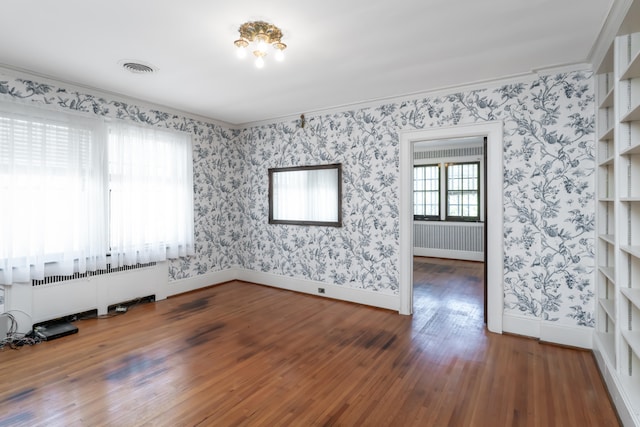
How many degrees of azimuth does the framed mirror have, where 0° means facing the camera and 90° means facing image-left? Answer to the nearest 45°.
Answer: approximately 45°

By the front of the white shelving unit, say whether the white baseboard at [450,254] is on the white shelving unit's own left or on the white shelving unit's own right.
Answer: on the white shelving unit's own right

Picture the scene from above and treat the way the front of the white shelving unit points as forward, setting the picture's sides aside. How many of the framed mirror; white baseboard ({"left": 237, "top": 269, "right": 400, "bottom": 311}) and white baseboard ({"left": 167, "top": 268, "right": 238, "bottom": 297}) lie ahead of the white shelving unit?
3

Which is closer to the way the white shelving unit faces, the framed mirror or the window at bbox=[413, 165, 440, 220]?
the framed mirror

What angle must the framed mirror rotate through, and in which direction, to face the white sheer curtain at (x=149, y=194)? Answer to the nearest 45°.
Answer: approximately 45° to its right

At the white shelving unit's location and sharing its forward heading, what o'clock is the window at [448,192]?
The window is roughly at 2 o'clock from the white shelving unit.

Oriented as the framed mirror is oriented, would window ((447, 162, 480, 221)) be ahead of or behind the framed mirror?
behind

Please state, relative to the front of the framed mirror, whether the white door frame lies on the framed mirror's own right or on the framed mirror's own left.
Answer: on the framed mirror's own left

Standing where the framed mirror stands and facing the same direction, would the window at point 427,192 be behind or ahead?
behind

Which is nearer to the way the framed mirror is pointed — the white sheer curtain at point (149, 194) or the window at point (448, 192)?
the white sheer curtain

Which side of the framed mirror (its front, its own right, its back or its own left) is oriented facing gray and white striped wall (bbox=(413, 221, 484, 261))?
back

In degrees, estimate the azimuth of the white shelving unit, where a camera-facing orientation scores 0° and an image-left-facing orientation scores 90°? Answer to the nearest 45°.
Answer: approximately 90°

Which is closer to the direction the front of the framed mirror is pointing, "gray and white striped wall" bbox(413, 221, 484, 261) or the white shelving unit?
the white shelving unit

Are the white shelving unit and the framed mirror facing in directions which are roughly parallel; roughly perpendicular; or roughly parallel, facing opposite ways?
roughly perpendicular

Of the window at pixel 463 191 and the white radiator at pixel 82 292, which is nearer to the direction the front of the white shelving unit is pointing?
the white radiator
